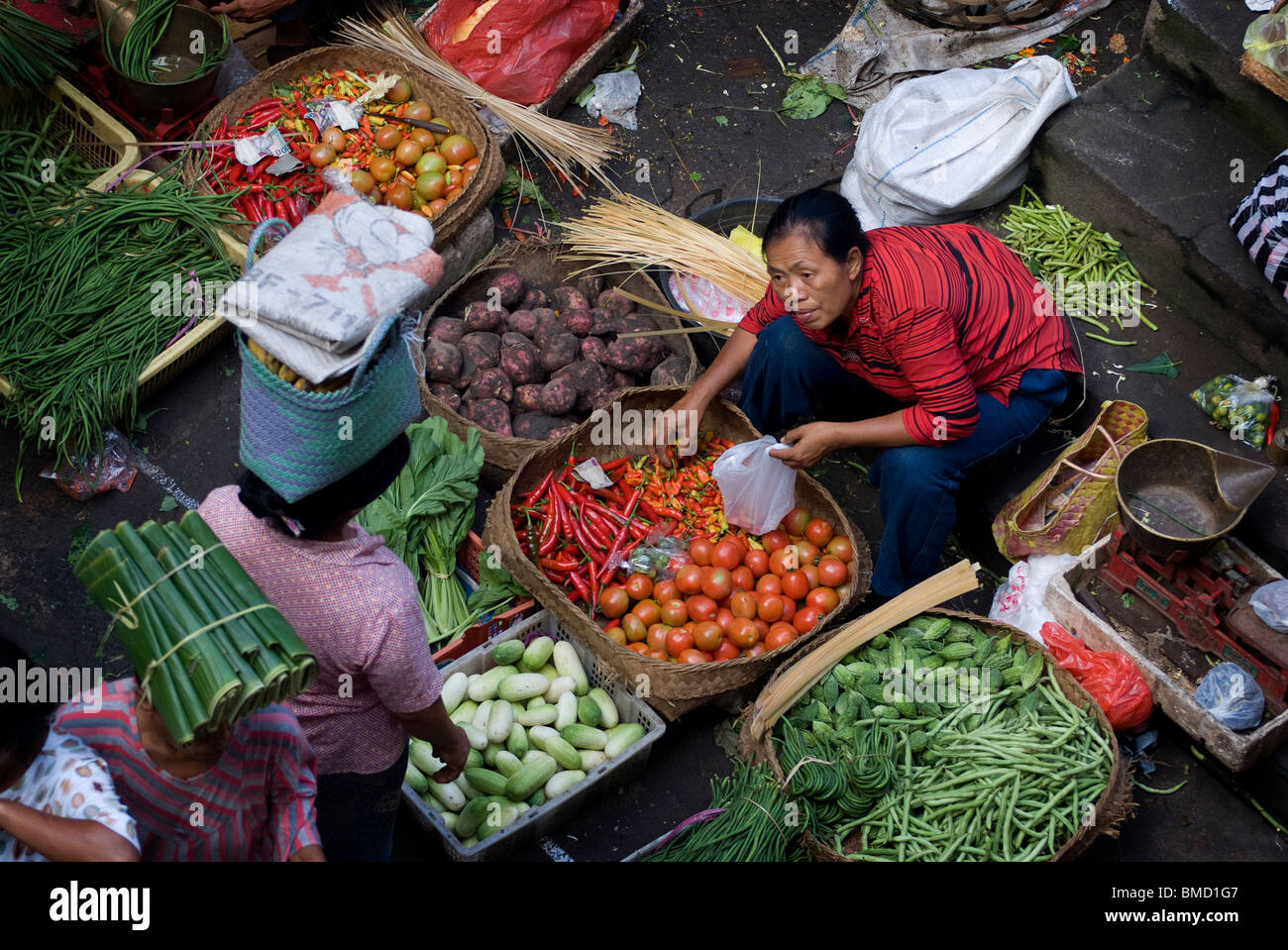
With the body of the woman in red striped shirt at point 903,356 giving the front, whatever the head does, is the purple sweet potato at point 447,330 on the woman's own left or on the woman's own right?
on the woman's own right

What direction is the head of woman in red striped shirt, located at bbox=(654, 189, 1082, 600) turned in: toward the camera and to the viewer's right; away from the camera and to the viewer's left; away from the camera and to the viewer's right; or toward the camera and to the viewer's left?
toward the camera and to the viewer's left

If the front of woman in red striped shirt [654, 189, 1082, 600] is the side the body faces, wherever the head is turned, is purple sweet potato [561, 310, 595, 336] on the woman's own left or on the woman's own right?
on the woman's own right

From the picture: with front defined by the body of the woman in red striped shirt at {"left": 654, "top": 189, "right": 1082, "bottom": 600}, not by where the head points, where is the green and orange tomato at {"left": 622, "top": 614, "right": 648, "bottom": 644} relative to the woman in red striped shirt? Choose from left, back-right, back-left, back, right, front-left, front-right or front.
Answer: front

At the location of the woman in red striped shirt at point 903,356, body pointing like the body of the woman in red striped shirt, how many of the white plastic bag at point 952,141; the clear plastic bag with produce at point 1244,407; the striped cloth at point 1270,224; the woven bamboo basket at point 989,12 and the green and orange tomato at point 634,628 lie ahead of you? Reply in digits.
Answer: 1

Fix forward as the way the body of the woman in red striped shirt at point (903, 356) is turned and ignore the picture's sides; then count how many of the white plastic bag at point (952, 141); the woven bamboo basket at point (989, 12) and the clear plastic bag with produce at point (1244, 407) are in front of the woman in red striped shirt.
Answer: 0

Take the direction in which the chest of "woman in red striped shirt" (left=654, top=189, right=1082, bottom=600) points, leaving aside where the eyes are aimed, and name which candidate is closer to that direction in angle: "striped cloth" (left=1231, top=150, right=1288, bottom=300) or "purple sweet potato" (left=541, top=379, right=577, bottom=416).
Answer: the purple sweet potato

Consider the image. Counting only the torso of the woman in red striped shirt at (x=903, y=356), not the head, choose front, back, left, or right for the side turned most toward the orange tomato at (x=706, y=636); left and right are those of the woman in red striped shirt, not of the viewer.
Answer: front

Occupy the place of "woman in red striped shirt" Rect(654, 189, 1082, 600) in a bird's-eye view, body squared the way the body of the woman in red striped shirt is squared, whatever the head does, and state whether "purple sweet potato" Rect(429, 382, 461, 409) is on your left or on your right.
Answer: on your right

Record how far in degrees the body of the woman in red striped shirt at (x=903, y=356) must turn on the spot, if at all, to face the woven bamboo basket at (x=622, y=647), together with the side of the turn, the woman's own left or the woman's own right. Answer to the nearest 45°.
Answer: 0° — they already face it
